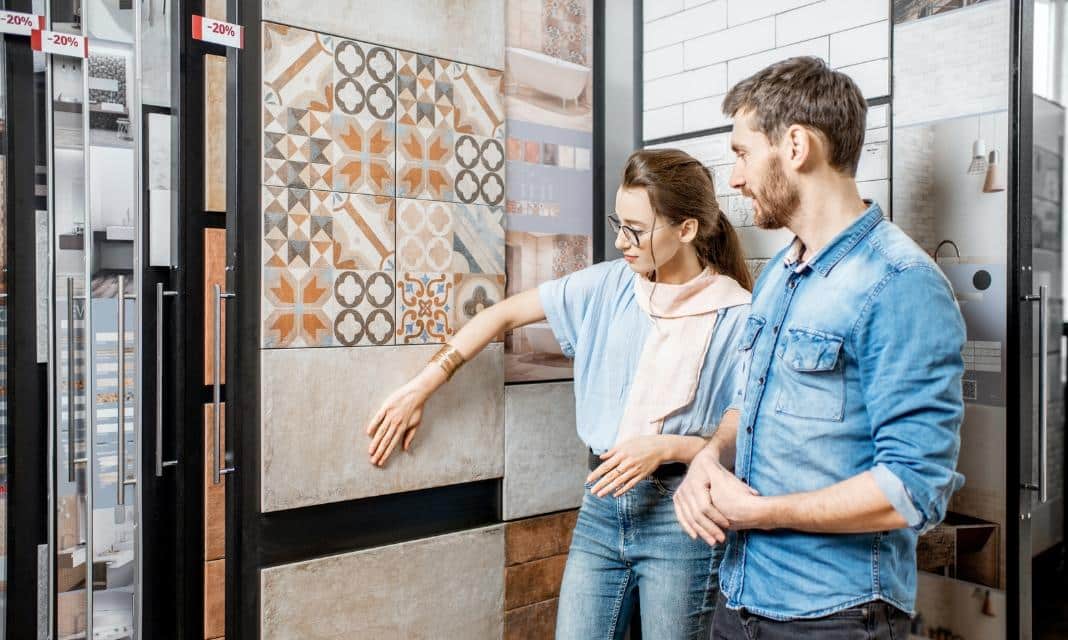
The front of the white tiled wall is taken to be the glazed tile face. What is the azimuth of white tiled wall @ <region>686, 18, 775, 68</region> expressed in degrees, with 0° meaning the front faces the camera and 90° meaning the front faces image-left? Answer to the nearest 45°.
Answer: approximately 45°

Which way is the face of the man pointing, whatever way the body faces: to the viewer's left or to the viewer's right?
to the viewer's left

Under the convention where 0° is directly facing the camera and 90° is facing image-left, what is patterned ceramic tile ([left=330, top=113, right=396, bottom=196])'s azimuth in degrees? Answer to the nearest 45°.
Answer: approximately 315°

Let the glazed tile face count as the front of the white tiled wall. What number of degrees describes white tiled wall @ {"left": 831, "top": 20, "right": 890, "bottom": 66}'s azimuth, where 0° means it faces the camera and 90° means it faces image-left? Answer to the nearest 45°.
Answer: approximately 45°

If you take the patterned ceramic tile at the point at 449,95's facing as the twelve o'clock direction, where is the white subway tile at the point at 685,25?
The white subway tile is roughly at 10 o'clock from the patterned ceramic tile.

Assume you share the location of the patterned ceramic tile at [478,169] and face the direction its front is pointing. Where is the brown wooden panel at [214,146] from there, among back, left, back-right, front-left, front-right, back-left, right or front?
back-right
